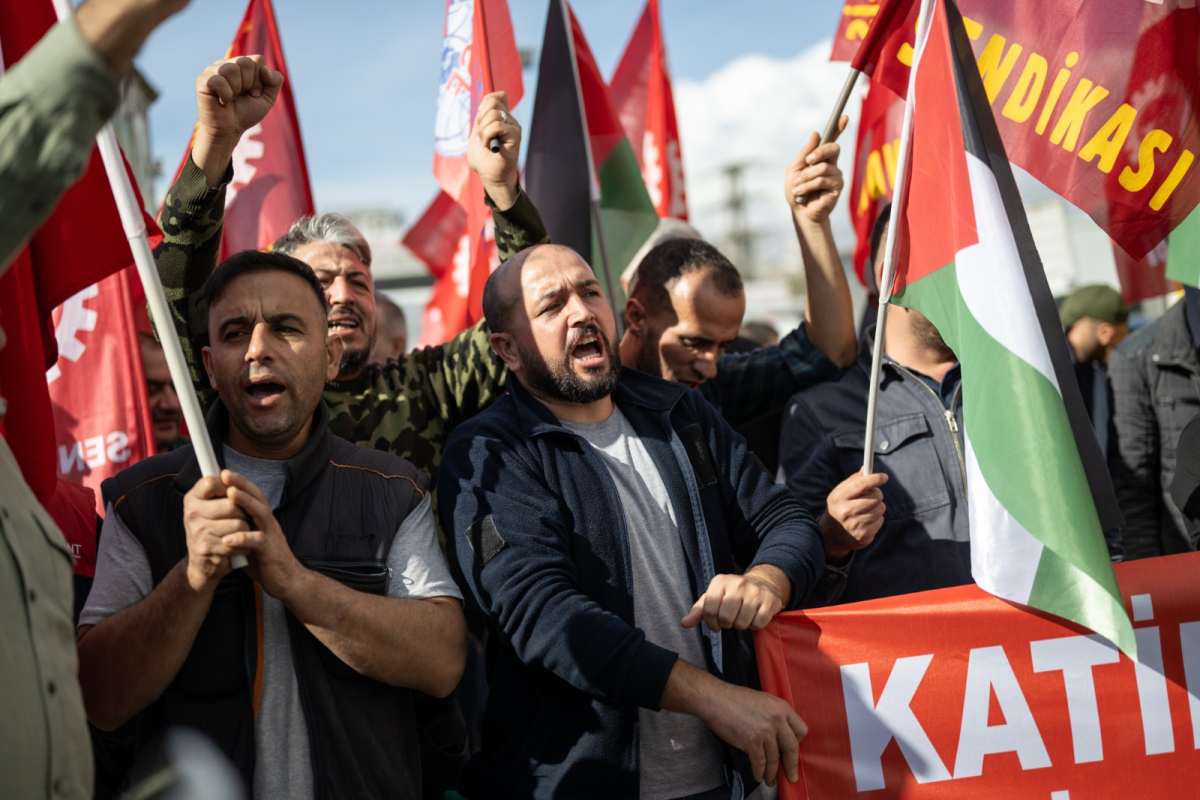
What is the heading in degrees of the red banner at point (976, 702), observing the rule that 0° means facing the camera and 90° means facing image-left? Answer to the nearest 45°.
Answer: approximately 0°

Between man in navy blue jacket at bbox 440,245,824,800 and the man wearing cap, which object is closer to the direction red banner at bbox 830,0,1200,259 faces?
the man in navy blue jacket

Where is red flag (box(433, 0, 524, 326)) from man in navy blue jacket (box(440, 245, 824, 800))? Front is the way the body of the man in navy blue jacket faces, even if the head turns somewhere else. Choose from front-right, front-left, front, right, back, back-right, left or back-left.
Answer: back-left

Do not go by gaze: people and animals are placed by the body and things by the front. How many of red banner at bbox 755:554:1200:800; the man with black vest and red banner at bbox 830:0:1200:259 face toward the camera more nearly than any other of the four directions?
3

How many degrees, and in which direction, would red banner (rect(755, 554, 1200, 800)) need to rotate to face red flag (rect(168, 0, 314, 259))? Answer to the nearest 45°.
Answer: approximately 135° to its right

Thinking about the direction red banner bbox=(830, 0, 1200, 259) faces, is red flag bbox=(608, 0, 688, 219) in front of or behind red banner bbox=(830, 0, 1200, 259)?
behind

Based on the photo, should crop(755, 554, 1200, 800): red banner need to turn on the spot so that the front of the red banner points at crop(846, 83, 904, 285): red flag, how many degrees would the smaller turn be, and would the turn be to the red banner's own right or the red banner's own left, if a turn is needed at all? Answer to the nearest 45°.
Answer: approximately 180°

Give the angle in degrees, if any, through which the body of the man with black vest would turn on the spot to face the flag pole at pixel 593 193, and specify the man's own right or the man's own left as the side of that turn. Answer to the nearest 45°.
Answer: approximately 135° to the man's own left

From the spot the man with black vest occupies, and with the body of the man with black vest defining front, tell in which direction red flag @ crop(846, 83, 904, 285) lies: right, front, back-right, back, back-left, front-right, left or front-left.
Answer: back-left

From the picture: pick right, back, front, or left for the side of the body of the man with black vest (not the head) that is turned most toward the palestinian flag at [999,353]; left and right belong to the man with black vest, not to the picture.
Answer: left

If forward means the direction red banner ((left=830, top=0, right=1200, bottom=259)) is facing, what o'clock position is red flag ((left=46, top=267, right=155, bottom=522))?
The red flag is roughly at 3 o'clock from the red banner.
